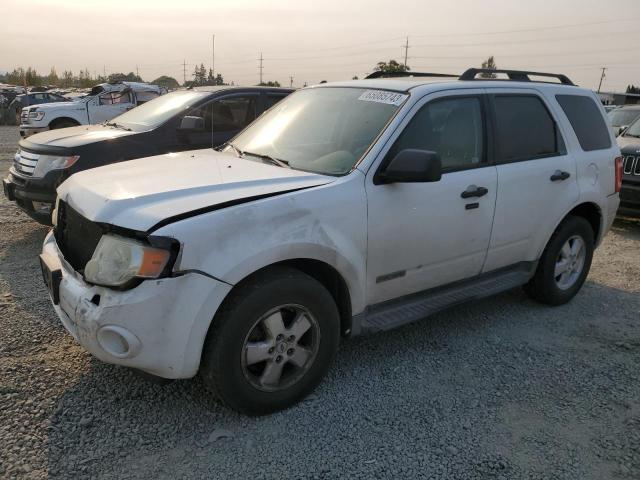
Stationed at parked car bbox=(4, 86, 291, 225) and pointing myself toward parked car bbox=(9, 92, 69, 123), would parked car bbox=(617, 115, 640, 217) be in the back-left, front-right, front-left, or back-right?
back-right

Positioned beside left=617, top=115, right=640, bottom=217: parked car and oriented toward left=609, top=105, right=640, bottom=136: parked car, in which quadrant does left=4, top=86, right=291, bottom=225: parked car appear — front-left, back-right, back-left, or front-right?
back-left

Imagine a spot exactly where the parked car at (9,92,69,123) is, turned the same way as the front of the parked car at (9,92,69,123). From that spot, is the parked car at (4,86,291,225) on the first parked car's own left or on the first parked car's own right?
on the first parked car's own left

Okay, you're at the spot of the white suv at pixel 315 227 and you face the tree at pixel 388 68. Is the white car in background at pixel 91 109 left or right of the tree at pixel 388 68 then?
left

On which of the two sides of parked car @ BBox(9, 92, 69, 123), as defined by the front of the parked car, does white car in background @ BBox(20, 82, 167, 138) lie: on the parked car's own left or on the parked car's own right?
on the parked car's own left

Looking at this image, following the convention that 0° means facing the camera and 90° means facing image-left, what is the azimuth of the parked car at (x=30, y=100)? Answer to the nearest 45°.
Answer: approximately 45°

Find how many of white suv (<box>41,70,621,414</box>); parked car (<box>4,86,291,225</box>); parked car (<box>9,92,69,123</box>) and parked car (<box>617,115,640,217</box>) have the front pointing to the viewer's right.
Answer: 0

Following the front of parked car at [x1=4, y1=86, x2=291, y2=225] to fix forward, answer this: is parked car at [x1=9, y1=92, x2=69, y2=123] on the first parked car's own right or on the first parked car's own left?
on the first parked car's own right

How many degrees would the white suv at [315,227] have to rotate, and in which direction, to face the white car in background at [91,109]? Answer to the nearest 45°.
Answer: approximately 90° to its right

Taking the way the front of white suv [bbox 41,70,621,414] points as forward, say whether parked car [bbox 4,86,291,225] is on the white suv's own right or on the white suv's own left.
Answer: on the white suv's own right

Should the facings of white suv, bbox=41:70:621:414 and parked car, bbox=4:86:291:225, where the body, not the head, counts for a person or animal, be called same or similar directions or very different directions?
same or similar directions

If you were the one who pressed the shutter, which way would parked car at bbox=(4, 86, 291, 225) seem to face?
facing the viewer and to the left of the viewer

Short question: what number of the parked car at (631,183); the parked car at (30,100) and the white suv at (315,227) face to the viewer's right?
0

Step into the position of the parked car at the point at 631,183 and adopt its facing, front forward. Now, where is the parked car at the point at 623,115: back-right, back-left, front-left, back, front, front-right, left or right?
back-right
